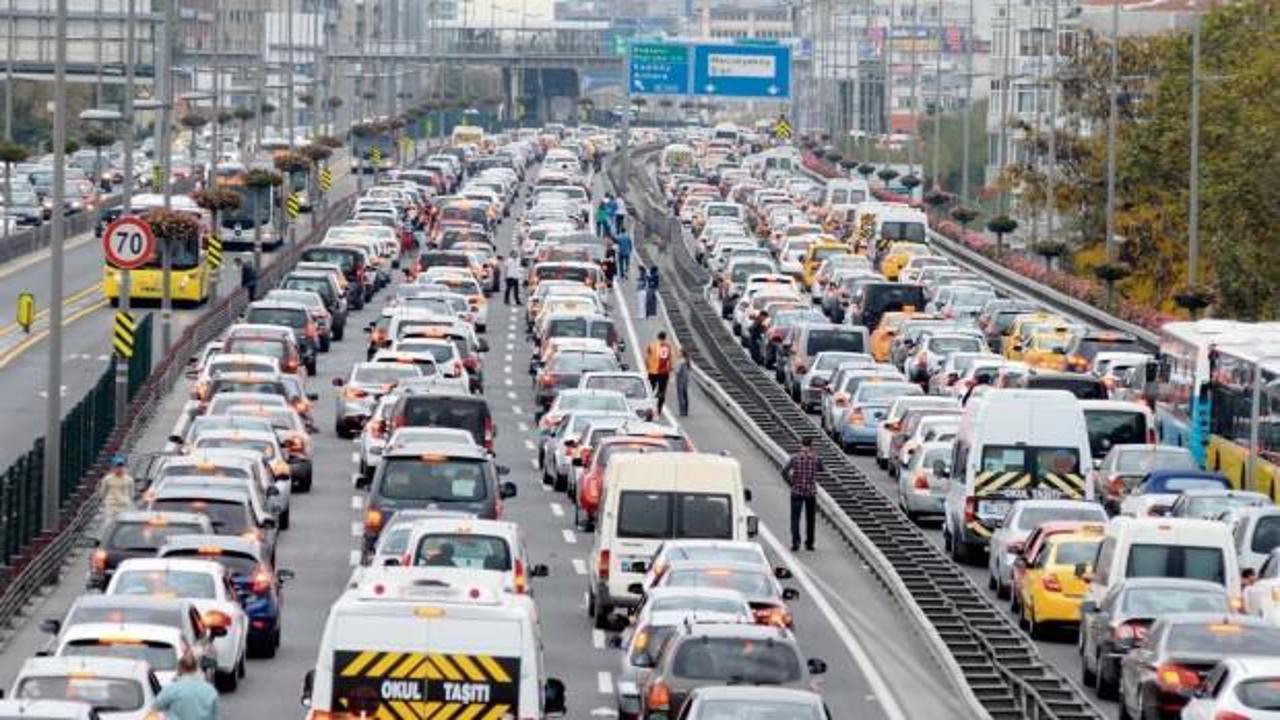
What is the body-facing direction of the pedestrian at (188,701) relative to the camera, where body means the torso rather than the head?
away from the camera

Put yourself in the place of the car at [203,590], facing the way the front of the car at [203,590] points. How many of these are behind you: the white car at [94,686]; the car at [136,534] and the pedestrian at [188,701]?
2

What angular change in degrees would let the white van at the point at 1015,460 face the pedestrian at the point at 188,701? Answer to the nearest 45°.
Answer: approximately 180°

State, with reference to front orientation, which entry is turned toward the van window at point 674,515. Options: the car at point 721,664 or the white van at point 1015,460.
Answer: the car

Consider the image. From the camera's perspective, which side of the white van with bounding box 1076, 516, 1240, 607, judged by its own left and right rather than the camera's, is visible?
back

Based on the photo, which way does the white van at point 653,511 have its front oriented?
away from the camera

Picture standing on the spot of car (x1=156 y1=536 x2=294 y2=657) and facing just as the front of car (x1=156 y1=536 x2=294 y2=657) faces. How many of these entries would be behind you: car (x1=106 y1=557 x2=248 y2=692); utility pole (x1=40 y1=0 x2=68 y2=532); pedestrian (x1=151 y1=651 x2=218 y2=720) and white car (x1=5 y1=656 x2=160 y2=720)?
3

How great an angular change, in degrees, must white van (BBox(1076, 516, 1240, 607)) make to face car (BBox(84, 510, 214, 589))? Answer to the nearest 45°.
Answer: approximately 90° to its left

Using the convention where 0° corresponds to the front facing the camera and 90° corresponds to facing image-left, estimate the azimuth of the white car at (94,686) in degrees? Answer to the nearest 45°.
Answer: approximately 180°

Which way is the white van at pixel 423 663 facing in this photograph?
away from the camera

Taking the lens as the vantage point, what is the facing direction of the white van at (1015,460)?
facing away from the viewer

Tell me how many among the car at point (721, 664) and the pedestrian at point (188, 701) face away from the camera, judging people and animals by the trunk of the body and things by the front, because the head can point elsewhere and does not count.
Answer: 2

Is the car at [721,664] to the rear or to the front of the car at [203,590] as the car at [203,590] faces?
to the rear

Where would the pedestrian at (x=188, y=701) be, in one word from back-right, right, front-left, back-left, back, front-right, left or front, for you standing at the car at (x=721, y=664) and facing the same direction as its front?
back-left

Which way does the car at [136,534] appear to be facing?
away from the camera
